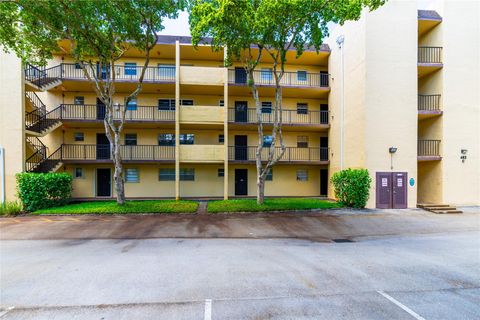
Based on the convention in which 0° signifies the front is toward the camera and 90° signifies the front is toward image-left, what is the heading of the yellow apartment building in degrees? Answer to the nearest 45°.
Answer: approximately 0°

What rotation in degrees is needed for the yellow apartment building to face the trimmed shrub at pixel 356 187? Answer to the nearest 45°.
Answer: approximately 45° to its left
